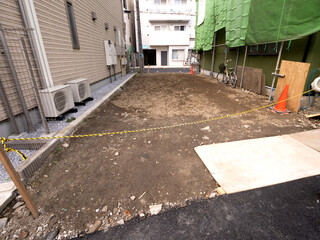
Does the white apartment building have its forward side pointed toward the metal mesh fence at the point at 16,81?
yes

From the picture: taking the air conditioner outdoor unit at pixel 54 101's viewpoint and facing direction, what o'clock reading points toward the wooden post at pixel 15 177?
The wooden post is roughly at 2 o'clock from the air conditioner outdoor unit.

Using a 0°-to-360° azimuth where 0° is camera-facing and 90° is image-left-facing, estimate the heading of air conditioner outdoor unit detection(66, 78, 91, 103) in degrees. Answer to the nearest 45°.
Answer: approximately 315°

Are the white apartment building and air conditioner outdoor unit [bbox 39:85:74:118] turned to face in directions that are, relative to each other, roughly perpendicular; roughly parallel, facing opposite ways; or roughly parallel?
roughly perpendicular

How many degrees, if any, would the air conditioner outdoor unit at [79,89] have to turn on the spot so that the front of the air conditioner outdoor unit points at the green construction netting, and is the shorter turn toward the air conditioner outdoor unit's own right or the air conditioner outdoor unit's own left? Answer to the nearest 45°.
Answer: approximately 45° to the air conditioner outdoor unit's own left

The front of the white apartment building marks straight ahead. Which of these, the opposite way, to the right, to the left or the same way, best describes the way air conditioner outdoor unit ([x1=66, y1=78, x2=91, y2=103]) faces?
to the left

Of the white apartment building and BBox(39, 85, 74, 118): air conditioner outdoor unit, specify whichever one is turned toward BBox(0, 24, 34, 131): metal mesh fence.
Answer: the white apartment building

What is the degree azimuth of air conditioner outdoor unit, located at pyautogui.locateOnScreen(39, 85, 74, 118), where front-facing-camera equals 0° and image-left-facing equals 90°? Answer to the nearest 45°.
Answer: approximately 315°

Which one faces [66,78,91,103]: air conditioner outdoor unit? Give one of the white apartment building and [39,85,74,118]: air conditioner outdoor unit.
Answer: the white apartment building

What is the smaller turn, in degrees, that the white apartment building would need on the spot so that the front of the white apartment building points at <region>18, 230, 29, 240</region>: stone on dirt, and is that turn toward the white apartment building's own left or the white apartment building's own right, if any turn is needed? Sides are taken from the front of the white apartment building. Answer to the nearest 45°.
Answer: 0° — it already faces it

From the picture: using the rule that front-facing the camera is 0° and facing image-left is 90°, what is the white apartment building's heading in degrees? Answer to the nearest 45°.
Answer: approximately 0°

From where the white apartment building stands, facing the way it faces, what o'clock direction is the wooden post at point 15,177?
The wooden post is roughly at 12 o'clock from the white apartment building.
